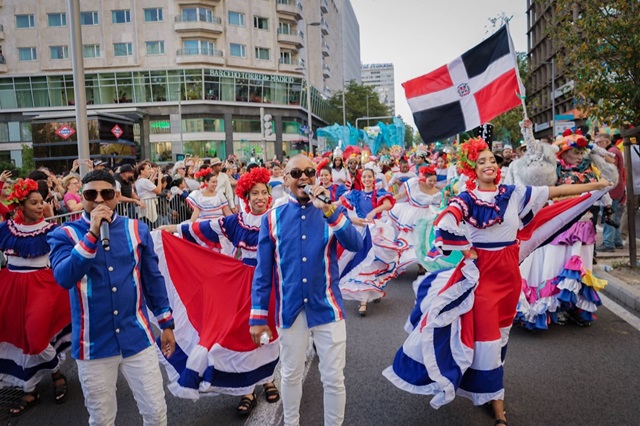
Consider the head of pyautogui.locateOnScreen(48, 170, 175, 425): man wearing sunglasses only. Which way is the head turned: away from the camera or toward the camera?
toward the camera

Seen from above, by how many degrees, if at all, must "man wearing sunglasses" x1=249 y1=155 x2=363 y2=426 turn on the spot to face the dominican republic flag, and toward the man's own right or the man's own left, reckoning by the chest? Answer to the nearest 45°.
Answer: approximately 135° to the man's own left

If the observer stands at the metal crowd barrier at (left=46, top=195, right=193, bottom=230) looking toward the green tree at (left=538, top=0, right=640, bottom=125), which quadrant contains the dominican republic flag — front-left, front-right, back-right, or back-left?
front-right

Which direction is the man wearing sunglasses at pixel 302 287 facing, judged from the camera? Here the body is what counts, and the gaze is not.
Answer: toward the camera

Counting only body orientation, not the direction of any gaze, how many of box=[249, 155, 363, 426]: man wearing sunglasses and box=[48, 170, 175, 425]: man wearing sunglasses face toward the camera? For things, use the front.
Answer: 2

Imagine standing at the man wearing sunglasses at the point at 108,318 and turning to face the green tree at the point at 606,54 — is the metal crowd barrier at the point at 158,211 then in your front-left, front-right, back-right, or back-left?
front-left

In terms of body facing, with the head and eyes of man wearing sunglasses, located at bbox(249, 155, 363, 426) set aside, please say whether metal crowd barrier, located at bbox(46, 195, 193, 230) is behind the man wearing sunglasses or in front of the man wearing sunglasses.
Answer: behind

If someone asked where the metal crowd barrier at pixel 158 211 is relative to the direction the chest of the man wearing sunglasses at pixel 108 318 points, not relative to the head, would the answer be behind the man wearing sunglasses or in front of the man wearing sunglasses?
behind

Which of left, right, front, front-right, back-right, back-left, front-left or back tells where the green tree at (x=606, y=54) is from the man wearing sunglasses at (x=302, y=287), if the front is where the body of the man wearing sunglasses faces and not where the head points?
back-left

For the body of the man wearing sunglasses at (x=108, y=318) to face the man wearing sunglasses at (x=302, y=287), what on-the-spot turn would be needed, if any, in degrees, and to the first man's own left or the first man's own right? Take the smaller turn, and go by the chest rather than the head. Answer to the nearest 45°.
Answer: approximately 90° to the first man's own left

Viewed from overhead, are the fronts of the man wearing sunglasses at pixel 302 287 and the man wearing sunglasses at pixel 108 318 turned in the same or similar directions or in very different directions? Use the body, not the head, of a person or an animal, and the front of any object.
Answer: same or similar directions

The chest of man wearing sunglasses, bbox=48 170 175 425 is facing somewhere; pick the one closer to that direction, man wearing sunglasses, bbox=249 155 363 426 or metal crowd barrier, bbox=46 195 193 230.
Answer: the man wearing sunglasses

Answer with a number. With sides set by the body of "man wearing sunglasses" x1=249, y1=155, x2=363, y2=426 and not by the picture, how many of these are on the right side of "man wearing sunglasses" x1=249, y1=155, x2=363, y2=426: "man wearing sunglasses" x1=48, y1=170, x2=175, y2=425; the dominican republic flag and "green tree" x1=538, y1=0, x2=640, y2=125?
1
